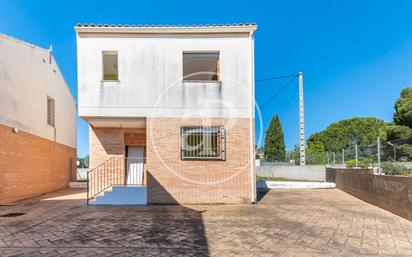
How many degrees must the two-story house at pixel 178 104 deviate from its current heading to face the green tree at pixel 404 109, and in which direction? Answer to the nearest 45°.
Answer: approximately 135° to its left

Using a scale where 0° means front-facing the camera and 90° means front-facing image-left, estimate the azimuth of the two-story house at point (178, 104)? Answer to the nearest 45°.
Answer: approximately 0°

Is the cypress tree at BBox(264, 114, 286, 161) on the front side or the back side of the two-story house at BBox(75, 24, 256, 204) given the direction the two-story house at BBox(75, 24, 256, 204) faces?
on the back side

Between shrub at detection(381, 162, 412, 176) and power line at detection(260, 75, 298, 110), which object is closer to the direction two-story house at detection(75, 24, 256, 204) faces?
the shrub

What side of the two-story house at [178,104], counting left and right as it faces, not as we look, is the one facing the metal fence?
left
